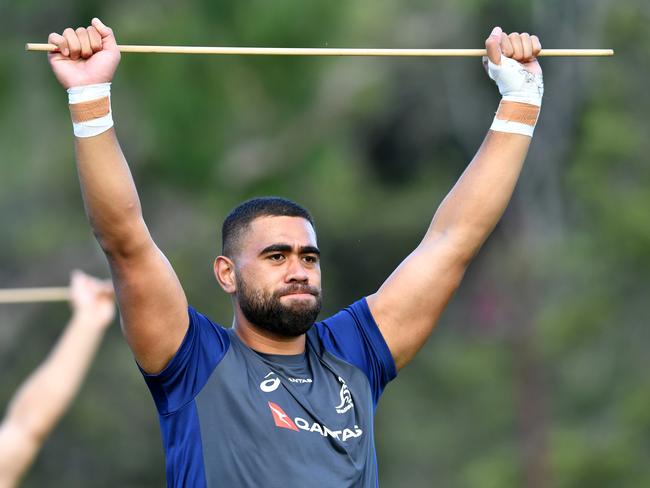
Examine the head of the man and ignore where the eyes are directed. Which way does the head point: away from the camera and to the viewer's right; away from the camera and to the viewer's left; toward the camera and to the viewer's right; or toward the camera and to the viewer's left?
toward the camera and to the viewer's right

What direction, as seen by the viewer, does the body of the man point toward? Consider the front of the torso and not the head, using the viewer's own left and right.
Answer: facing the viewer and to the right of the viewer
